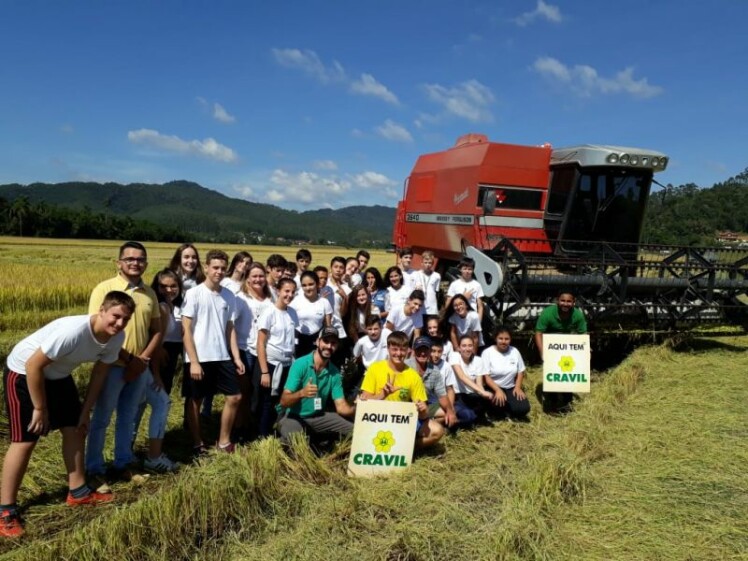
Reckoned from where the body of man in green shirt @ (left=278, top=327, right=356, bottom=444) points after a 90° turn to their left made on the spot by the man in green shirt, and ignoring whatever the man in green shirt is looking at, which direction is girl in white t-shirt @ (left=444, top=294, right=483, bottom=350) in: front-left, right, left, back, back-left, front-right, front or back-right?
front-left

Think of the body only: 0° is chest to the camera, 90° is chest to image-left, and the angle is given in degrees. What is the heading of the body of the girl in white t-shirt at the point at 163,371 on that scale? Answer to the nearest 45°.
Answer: approximately 315°

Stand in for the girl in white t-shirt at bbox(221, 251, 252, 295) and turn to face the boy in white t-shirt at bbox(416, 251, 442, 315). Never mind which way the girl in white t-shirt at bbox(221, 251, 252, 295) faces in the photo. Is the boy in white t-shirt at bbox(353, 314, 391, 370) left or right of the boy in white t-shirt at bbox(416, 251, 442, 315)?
right

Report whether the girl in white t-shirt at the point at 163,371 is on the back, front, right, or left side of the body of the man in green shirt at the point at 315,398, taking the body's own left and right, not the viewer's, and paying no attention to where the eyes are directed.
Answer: right

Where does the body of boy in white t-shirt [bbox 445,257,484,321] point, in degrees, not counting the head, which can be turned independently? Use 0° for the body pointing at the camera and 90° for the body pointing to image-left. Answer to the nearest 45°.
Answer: approximately 0°
